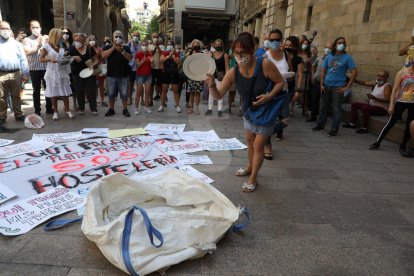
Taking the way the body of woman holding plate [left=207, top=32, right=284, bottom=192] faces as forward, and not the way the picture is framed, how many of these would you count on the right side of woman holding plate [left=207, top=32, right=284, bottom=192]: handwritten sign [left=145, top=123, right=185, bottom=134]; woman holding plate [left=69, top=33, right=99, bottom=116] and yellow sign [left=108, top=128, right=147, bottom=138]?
3

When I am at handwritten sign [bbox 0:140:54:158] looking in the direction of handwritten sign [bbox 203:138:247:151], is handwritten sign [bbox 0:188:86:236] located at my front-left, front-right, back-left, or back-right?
front-right

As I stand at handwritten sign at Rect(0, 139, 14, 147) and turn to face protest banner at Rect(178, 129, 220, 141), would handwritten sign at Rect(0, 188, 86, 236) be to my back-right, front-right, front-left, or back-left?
front-right

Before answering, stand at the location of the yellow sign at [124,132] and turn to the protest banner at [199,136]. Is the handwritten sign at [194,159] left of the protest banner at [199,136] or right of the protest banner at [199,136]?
right

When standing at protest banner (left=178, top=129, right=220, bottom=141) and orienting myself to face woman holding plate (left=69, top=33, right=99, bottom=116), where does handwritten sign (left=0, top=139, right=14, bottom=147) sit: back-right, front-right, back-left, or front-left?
front-left

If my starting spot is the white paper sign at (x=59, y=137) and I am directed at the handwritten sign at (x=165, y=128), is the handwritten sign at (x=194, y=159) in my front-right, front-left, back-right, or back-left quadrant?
front-right

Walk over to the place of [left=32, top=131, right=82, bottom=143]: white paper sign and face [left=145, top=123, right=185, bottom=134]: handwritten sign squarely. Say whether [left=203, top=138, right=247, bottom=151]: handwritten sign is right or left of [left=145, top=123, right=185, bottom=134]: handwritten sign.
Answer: right

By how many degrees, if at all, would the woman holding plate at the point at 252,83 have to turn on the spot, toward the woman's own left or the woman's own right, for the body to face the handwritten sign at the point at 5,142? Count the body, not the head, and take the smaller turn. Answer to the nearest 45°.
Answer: approximately 45° to the woman's own right

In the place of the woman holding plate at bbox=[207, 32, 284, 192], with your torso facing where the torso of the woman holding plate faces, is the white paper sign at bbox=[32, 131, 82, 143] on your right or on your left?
on your right

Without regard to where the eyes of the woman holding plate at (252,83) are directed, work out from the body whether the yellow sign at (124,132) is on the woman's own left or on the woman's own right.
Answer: on the woman's own right

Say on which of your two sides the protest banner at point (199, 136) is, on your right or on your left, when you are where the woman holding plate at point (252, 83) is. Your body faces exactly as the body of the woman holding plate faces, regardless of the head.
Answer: on your right

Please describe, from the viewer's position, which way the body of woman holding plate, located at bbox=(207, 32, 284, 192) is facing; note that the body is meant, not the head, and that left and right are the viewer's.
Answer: facing the viewer and to the left of the viewer

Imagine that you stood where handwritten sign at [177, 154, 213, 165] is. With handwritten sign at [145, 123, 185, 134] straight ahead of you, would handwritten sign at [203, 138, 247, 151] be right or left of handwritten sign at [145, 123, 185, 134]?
right

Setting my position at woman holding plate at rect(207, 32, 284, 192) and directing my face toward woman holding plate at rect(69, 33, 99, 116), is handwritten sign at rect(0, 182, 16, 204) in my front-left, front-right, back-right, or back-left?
front-left

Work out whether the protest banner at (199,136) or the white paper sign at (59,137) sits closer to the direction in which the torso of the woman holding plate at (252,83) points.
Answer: the white paper sign
